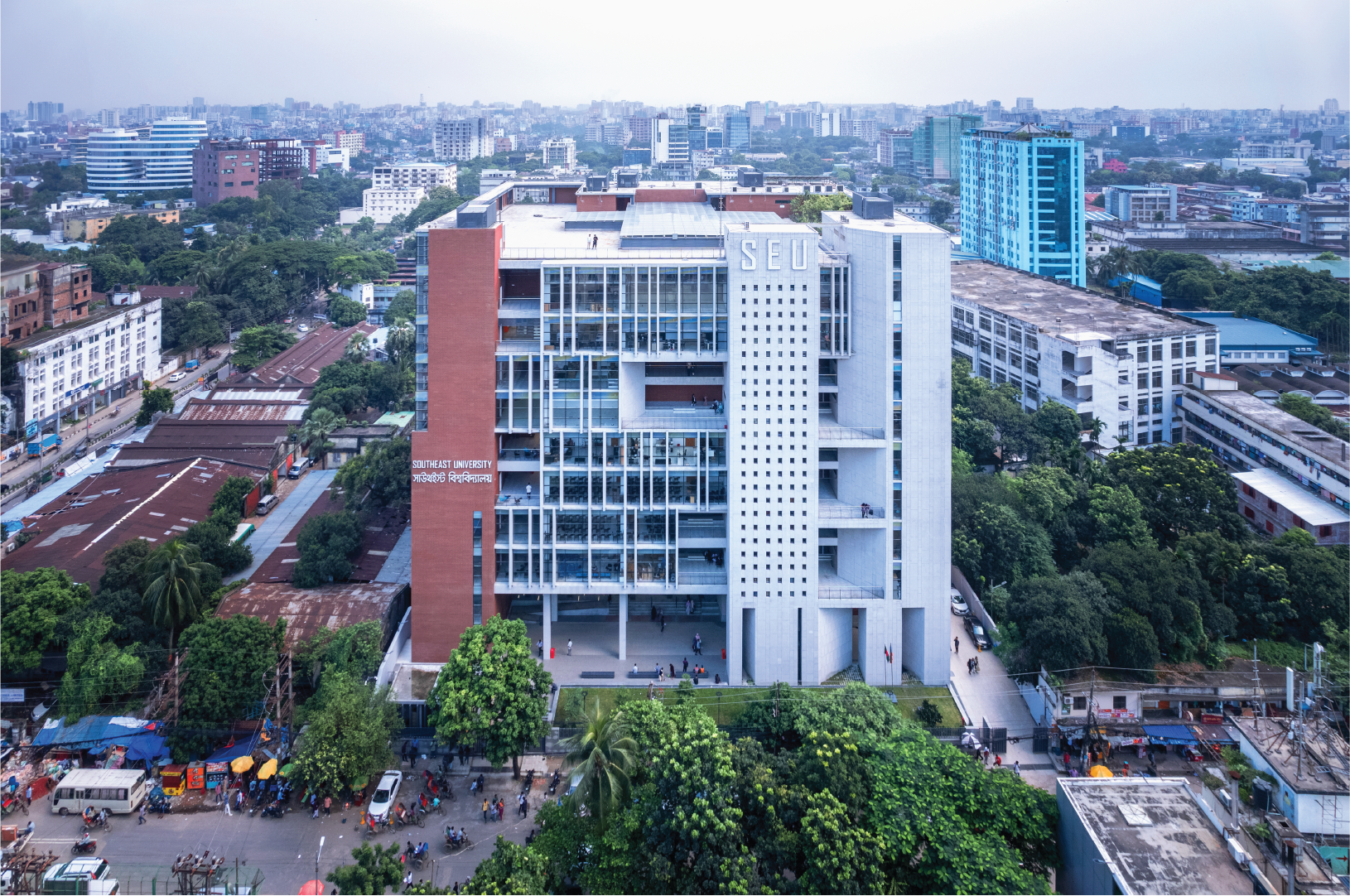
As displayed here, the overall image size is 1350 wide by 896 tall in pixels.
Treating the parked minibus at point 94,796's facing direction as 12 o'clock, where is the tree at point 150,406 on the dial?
The tree is roughly at 3 o'clock from the parked minibus.

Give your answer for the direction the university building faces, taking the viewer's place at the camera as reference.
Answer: facing the viewer

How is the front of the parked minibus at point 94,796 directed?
to the viewer's left
